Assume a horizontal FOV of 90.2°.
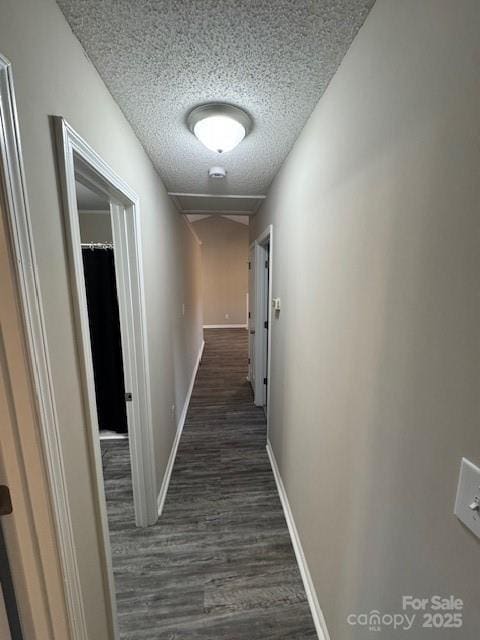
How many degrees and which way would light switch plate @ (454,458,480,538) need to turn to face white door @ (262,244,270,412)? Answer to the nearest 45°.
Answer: approximately 90° to its right

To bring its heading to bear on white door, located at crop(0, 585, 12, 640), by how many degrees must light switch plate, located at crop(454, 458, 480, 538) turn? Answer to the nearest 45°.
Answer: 0° — it already faces it

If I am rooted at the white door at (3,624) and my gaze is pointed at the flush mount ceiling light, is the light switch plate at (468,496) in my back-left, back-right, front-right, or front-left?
front-right

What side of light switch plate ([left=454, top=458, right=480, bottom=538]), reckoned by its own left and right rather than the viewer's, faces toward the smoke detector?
right
